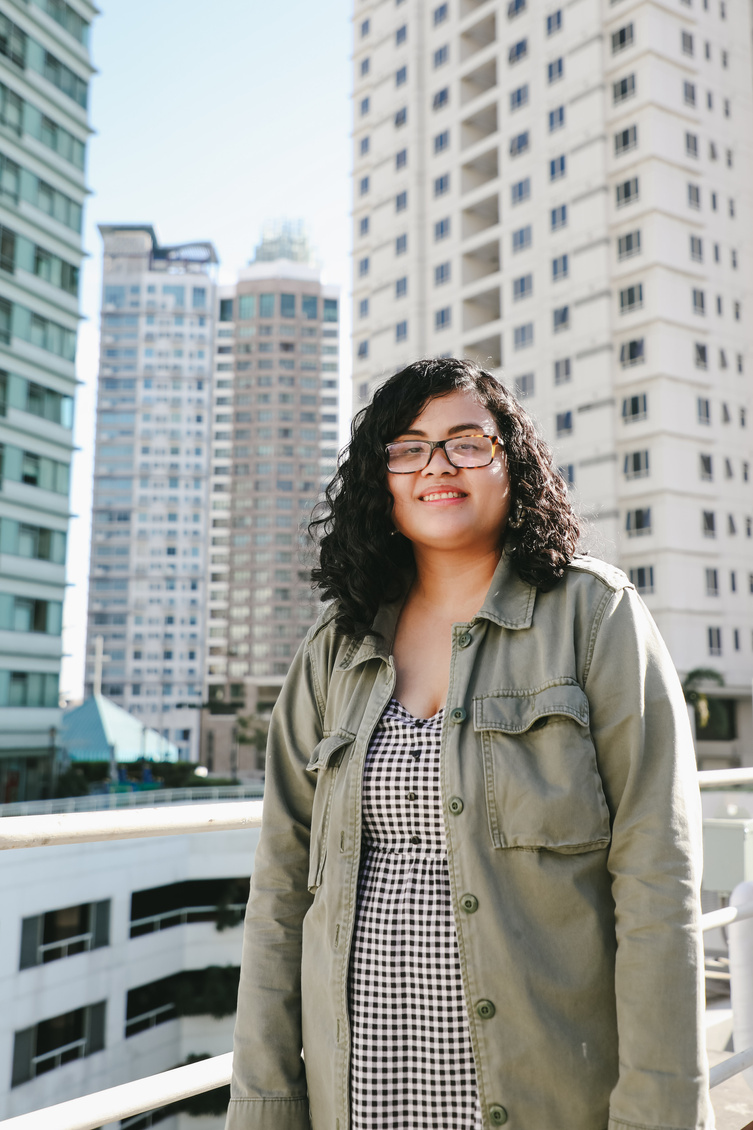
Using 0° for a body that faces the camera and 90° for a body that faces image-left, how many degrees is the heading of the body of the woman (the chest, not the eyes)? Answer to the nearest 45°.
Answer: approximately 45°

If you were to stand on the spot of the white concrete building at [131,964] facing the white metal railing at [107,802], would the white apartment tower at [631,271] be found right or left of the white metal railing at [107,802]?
right

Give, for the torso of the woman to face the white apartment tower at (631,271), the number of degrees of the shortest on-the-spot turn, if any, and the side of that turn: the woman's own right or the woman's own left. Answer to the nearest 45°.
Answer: approximately 135° to the woman's own right

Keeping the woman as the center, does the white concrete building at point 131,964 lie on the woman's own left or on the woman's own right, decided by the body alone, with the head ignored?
on the woman's own right
